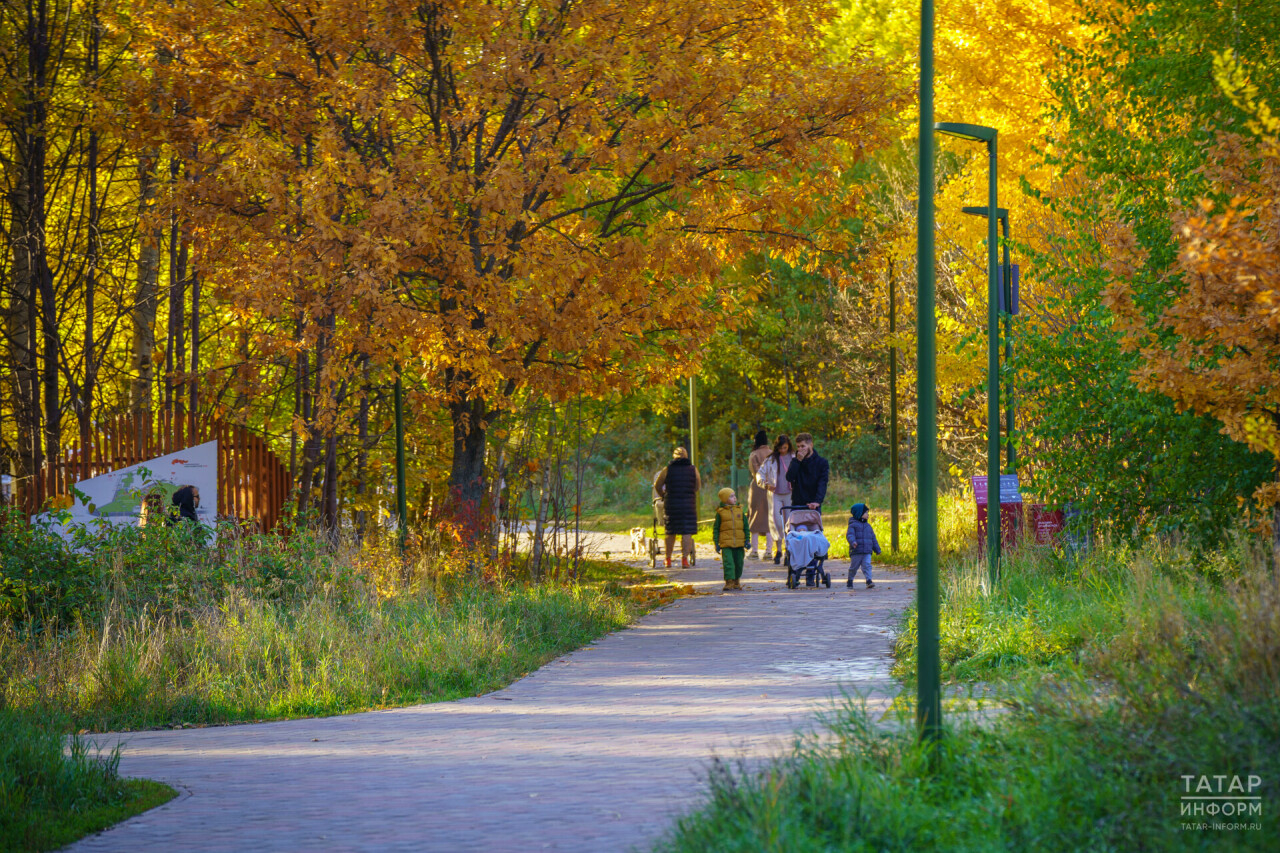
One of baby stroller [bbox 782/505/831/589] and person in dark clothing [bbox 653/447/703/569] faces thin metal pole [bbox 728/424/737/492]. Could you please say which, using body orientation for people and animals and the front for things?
the person in dark clothing

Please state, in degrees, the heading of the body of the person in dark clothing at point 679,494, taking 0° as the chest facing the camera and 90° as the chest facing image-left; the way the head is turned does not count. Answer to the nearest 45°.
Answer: approximately 180°

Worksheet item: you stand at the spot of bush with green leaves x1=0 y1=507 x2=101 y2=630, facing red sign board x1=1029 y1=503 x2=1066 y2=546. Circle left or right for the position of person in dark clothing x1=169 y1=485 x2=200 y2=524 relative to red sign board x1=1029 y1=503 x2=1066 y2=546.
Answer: left

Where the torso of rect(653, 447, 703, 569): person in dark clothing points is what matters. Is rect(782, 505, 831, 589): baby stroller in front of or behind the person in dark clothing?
behind

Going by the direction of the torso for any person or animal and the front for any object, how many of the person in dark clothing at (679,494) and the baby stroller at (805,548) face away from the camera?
1

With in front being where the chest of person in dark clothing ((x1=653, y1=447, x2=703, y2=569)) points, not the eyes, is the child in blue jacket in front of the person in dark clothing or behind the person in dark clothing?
behind

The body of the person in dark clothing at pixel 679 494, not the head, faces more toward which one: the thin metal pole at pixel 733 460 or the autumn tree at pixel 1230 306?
the thin metal pole

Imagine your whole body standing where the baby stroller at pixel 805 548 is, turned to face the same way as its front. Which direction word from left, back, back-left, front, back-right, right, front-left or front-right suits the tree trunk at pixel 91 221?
right

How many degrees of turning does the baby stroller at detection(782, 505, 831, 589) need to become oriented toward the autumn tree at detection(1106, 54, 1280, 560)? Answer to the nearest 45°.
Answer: approximately 90° to its left

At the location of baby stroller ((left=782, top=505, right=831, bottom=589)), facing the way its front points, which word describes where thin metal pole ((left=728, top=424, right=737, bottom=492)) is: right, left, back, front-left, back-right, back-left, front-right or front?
back

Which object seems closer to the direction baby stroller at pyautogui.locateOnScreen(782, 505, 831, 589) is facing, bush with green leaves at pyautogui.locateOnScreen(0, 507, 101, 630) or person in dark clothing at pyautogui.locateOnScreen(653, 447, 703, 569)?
the bush with green leaves
